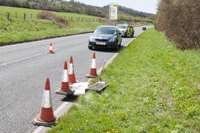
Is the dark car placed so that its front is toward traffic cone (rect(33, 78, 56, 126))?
yes

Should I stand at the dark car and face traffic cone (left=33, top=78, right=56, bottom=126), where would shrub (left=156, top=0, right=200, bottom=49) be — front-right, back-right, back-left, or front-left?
front-left

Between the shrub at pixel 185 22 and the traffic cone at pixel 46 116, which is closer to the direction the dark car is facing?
the traffic cone

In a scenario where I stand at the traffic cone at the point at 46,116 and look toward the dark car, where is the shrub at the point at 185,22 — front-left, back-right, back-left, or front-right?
front-right

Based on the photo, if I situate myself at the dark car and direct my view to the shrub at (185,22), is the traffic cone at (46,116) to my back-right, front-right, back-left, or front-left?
front-right

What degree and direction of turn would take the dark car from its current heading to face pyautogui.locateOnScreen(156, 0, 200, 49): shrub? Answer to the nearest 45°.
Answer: approximately 45° to its left

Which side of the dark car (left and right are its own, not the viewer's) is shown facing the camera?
front
